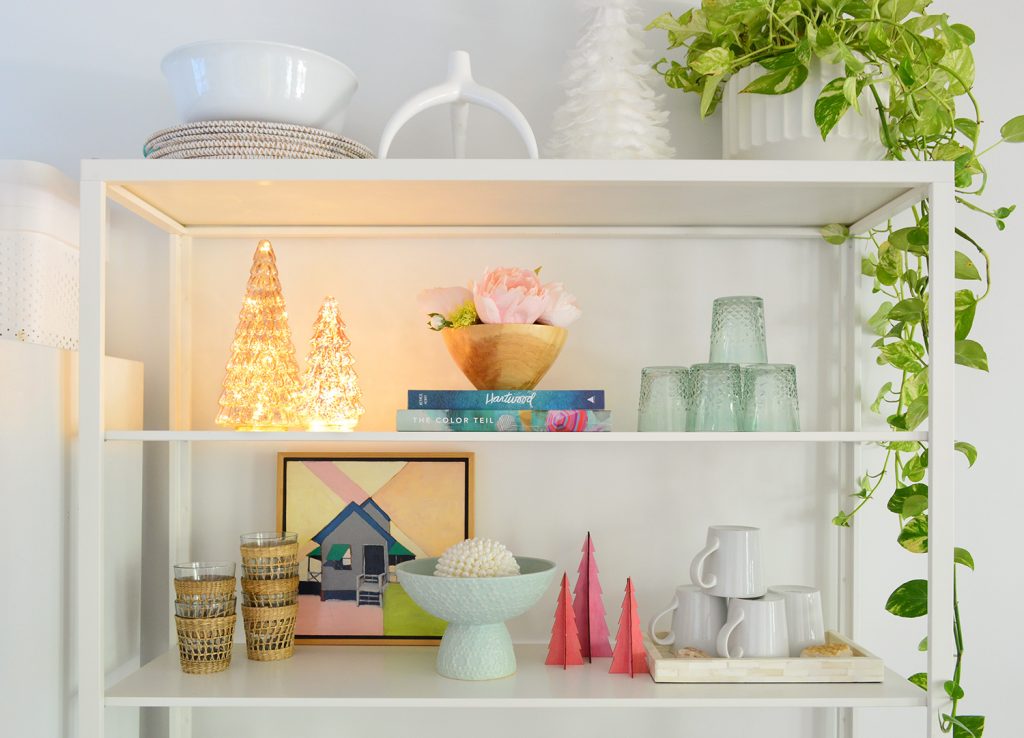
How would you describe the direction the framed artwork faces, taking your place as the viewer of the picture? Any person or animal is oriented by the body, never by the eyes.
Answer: facing the viewer
